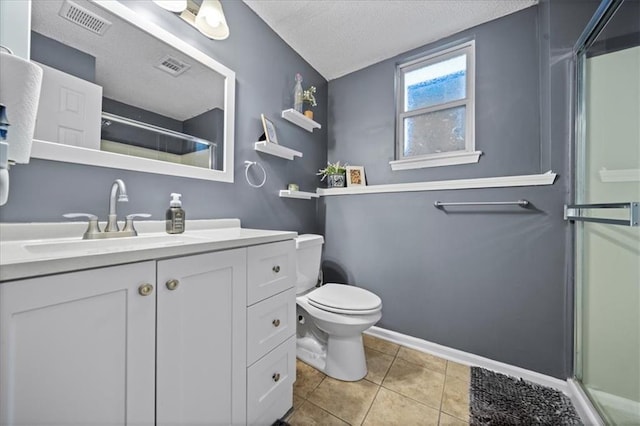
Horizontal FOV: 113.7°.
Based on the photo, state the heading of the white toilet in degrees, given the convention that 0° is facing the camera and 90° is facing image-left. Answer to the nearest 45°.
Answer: approximately 315°

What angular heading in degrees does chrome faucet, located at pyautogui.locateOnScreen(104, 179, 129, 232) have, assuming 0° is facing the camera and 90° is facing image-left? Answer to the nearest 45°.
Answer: approximately 315°

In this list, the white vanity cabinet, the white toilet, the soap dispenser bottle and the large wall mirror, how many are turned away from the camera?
0

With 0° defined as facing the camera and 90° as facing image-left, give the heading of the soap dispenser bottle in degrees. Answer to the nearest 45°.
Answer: approximately 315°

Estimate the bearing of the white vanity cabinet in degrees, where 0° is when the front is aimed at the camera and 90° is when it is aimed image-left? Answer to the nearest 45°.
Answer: approximately 315°

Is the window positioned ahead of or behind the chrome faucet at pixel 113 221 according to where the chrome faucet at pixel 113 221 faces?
ahead

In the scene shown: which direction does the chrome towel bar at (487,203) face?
toward the camera

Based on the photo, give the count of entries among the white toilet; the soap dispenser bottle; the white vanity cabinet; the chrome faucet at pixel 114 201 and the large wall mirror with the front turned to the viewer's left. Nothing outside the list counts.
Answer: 0

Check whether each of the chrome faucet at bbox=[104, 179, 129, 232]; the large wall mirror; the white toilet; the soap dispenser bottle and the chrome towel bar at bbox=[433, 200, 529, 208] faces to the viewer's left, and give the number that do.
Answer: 0

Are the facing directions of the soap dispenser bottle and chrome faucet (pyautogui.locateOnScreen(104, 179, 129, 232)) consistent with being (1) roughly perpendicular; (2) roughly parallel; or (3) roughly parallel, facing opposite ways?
roughly parallel

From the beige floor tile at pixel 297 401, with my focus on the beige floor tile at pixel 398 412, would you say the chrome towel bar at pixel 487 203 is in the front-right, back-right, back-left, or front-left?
front-left

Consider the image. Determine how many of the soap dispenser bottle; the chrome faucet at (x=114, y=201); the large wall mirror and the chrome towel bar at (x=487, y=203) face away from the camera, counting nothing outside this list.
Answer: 0

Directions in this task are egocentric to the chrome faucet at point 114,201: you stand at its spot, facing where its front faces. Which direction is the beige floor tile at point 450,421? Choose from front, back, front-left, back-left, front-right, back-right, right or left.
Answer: front
